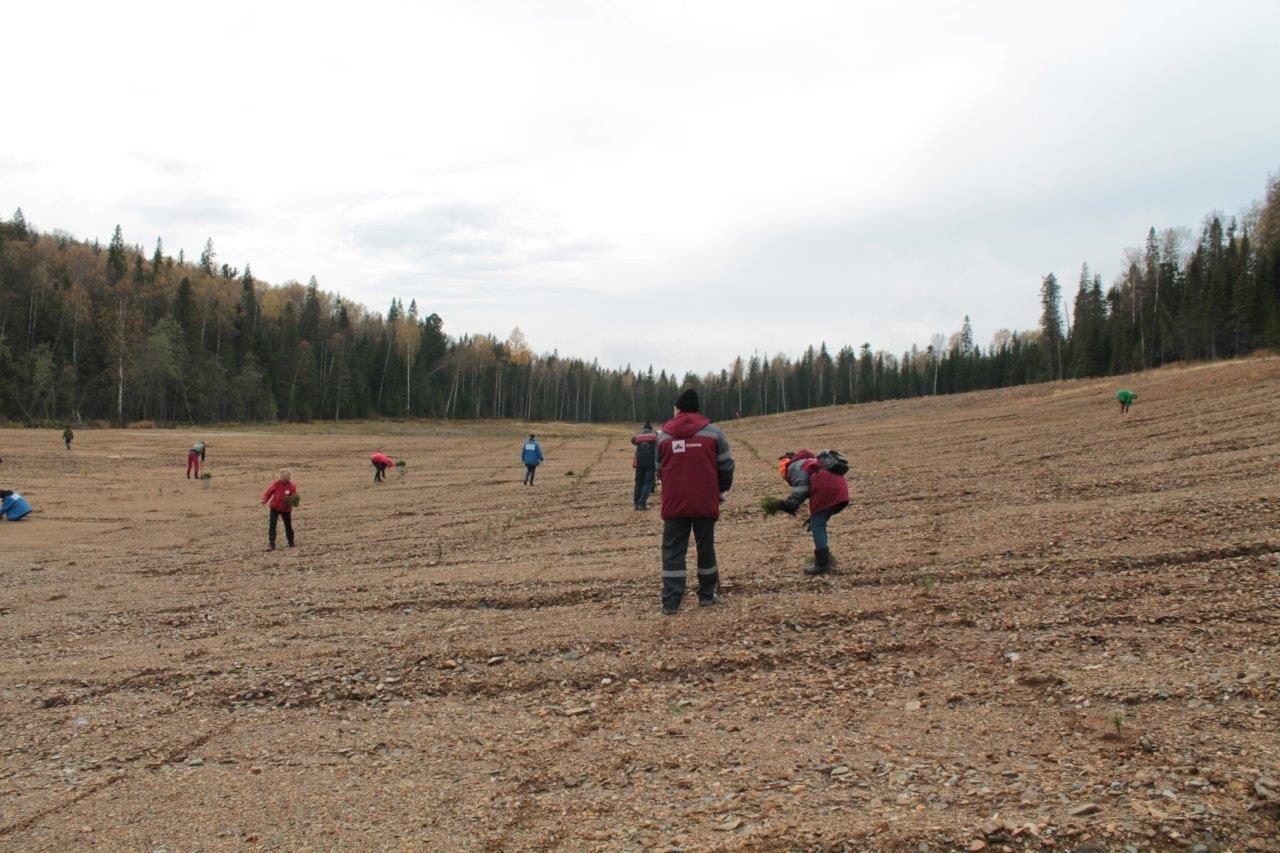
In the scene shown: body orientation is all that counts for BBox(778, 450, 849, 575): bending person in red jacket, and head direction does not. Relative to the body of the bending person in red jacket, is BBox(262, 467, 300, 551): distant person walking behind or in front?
in front

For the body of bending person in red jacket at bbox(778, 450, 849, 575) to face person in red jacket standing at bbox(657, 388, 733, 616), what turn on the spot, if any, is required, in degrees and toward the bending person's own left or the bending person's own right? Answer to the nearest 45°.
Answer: approximately 45° to the bending person's own left

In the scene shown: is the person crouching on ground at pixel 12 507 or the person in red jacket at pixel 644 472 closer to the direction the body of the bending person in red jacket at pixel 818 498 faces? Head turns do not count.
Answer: the person crouching on ground

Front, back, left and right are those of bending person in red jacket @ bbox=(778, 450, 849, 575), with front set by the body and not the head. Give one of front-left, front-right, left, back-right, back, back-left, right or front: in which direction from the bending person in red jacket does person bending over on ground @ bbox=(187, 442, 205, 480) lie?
front-right

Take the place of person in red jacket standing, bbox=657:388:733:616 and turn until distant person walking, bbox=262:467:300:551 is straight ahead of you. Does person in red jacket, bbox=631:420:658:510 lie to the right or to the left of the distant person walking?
right

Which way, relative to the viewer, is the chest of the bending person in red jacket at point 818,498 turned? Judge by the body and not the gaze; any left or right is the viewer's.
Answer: facing to the left of the viewer

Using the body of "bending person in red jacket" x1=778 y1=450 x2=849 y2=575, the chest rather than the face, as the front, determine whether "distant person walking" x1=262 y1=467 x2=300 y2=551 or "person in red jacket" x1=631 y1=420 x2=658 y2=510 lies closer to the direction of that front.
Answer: the distant person walking

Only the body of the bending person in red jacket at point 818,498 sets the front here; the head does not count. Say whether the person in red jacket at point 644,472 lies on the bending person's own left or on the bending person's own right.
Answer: on the bending person's own right
